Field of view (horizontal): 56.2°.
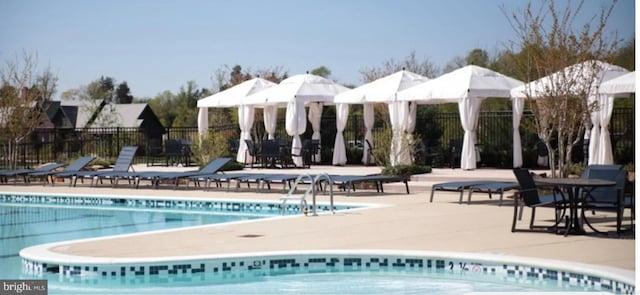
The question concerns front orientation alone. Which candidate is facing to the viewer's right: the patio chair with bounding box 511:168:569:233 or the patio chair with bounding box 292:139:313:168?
the patio chair with bounding box 511:168:569:233

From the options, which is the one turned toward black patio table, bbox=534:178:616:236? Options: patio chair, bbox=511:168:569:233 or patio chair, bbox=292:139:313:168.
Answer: patio chair, bbox=511:168:569:233

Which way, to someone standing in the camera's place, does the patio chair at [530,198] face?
facing to the right of the viewer

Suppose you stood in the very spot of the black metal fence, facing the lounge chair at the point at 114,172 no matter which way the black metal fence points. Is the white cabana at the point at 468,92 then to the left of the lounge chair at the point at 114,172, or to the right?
left

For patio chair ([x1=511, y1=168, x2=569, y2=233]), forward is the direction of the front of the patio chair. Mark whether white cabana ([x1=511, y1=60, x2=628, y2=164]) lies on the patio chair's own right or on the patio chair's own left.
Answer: on the patio chair's own left

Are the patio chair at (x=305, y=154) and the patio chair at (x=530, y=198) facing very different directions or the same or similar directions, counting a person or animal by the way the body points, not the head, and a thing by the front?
very different directions

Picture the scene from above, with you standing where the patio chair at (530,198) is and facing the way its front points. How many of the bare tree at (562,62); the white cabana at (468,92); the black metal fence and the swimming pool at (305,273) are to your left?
3

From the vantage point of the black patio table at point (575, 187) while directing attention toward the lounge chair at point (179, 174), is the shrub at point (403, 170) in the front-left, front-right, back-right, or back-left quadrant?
front-right
